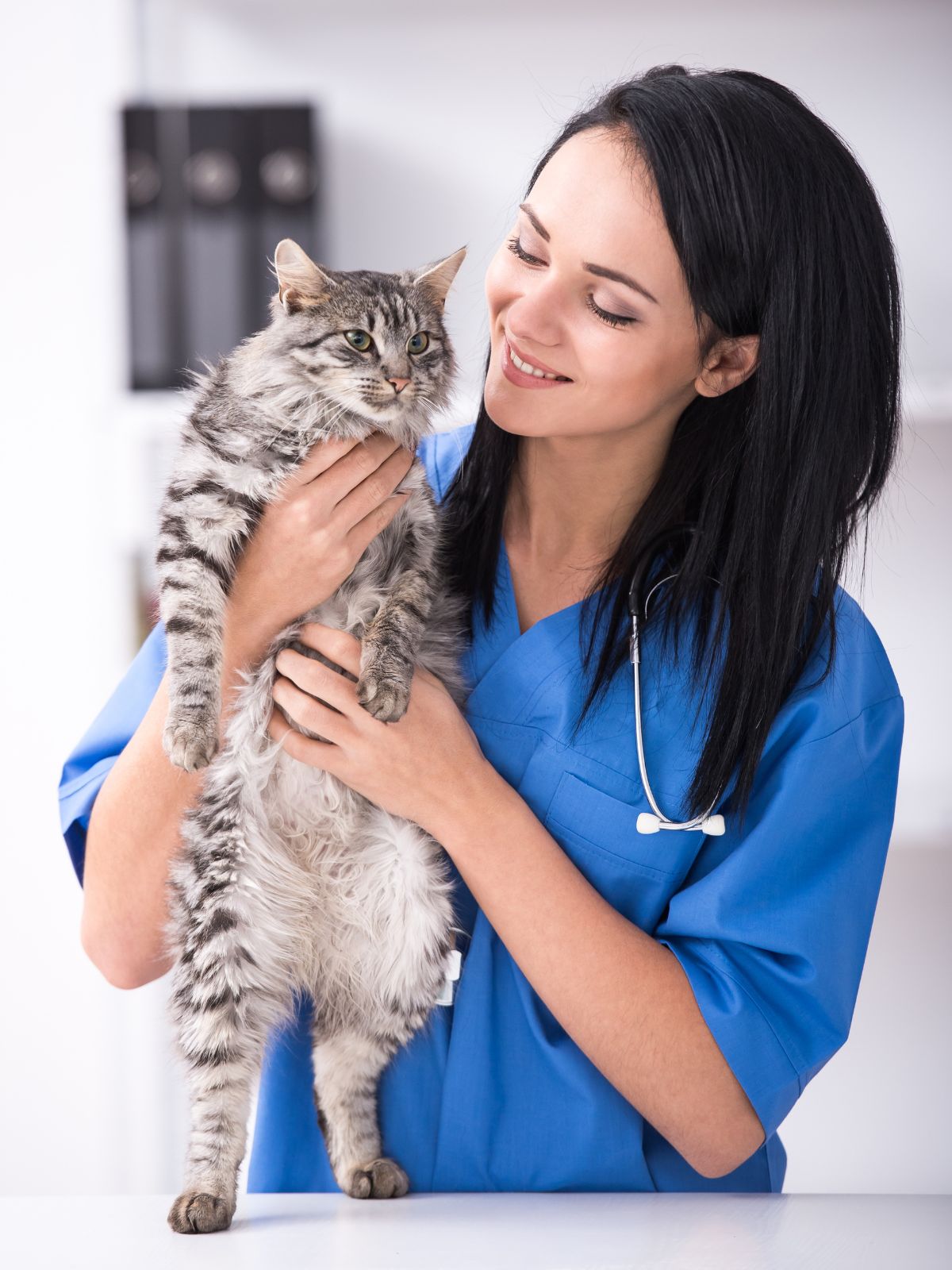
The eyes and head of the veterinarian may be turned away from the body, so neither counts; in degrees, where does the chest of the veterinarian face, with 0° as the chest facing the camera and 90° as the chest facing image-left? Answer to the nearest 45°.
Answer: approximately 45°
